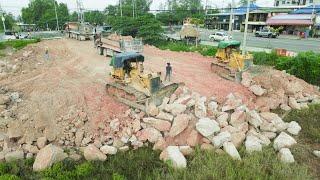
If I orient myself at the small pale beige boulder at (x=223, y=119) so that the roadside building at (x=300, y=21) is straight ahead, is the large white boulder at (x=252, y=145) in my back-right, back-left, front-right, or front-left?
back-right

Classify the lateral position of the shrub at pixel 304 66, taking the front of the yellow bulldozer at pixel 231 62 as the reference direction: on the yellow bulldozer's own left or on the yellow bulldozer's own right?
on the yellow bulldozer's own left

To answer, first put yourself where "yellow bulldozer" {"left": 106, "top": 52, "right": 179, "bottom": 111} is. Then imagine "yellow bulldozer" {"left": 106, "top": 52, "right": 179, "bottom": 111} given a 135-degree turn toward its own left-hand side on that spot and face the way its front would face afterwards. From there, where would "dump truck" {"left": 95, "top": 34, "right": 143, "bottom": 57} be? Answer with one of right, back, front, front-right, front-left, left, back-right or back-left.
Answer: front

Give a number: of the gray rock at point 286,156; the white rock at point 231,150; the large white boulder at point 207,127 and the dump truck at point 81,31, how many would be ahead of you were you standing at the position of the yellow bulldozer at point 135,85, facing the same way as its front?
3

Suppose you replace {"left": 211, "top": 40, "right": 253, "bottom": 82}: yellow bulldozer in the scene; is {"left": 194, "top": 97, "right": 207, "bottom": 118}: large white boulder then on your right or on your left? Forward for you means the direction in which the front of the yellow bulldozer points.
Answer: on your right

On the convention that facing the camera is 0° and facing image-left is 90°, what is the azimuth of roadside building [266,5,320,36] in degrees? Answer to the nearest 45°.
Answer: approximately 45°
